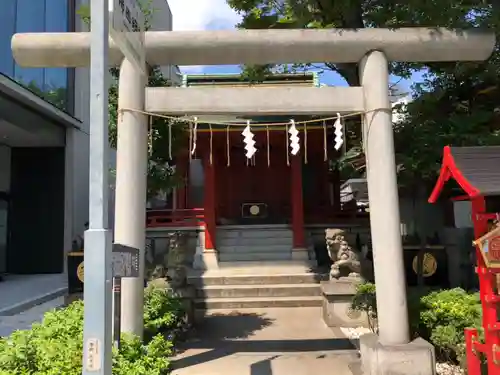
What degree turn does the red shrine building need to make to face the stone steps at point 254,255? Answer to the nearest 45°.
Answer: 0° — it already faces it

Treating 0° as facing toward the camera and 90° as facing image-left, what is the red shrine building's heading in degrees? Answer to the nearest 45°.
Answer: approximately 0°

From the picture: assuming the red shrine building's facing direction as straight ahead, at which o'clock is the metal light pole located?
The metal light pole is roughly at 12 o'clock from the red shrine building.

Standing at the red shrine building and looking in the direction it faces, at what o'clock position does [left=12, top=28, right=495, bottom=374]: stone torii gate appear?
The stone torii gate is roughly at 12 o'clock from the red shrine building.

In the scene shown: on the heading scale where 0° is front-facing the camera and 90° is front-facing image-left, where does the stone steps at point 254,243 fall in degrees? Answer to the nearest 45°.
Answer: approximately 0°

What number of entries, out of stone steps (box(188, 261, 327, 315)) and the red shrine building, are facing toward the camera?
2
